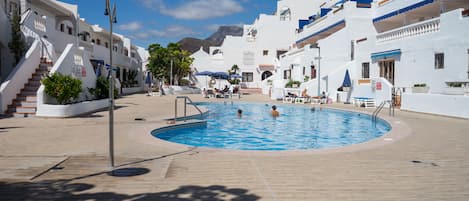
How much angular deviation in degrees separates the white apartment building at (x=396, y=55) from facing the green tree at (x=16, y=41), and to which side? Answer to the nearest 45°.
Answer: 0° — it already faces it

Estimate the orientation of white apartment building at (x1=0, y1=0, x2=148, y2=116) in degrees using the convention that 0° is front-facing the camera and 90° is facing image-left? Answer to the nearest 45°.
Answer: approximately 315°

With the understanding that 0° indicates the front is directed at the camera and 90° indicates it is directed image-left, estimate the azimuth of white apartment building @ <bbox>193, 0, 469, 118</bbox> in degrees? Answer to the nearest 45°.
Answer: approximately 45°

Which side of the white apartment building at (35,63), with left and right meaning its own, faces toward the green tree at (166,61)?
left

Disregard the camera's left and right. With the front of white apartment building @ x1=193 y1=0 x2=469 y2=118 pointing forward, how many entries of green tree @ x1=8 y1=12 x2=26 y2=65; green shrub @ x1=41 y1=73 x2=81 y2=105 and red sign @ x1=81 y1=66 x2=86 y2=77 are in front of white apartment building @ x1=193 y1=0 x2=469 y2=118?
3

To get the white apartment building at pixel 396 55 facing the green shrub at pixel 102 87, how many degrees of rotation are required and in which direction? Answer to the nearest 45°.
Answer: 0° — it already faces it

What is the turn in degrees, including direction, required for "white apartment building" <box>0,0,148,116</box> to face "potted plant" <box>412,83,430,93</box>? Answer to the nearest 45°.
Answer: approximately 45° to its left
